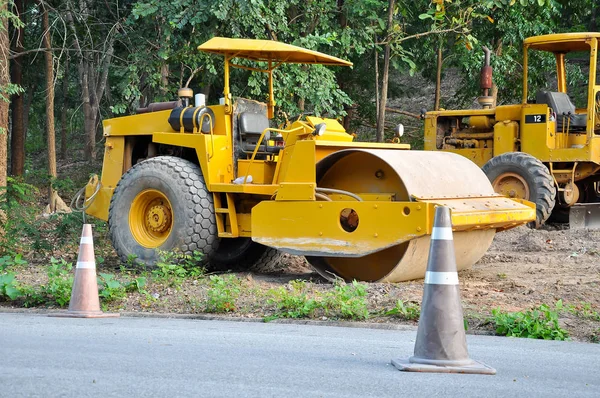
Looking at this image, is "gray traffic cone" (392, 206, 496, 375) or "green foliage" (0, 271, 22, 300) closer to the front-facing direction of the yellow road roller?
the gray traffic cone

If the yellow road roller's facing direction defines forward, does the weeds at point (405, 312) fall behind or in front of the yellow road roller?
in front

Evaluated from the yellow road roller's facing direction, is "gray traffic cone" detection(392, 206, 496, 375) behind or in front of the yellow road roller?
in front

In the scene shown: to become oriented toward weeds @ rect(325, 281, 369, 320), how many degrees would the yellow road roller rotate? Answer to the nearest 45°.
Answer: approximately 45° to its right

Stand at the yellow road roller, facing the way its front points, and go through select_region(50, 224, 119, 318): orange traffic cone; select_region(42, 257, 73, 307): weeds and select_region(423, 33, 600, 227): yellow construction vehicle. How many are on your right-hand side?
2

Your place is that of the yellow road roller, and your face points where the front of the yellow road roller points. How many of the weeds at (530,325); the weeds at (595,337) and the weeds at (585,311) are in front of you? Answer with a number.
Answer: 3

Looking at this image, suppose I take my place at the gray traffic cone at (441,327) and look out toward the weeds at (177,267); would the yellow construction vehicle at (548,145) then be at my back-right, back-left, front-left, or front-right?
front-right

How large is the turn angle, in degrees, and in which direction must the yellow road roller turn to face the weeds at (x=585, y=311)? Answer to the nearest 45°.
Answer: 0° — it already faces it

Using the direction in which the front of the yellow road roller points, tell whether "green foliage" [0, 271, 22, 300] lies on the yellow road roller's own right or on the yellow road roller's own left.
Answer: on the yellow road roller's own right

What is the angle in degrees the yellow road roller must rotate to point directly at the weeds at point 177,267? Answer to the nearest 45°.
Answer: approximately 135° to its right

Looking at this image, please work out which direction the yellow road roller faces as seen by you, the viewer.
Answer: facing the viewer and to the right of the viewer

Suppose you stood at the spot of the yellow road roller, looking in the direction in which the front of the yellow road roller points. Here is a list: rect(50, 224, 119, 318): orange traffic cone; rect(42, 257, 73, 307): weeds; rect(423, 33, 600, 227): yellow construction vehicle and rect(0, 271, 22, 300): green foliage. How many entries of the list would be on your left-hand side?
1
